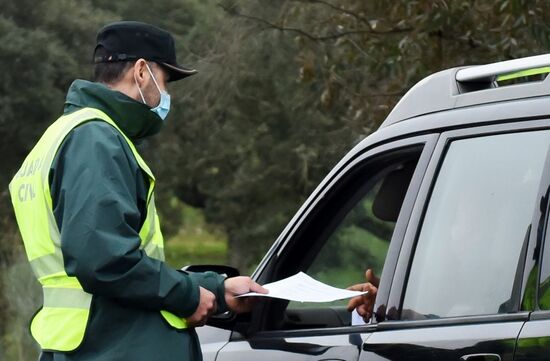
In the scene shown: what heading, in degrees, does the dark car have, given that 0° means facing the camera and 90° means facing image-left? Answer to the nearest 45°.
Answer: approximately 90°

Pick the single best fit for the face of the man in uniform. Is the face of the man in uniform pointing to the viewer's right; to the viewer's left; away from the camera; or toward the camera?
to the viewer's right
